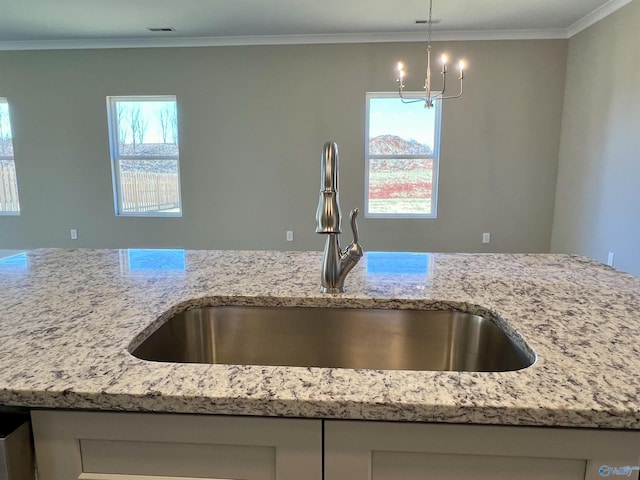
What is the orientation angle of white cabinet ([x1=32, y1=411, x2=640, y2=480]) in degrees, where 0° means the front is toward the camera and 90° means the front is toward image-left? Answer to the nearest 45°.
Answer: approximately 0°

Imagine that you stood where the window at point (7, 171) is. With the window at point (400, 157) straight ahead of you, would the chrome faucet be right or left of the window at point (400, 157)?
right

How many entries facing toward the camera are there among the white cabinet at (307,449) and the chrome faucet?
2

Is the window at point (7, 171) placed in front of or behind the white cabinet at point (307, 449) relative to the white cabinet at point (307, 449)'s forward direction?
behind

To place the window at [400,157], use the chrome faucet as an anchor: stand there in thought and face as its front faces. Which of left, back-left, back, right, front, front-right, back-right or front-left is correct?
back

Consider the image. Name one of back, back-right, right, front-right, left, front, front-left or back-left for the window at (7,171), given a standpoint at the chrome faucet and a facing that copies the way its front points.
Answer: back-right
